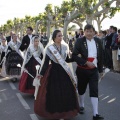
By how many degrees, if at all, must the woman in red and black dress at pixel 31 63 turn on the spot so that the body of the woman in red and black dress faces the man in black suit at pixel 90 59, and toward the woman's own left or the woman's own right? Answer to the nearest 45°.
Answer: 0° — they already face them

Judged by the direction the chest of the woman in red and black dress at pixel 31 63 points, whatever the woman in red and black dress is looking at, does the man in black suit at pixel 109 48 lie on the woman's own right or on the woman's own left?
on the woman's own left

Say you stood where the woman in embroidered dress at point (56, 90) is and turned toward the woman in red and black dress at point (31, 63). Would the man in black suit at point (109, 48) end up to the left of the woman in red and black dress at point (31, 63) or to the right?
right
